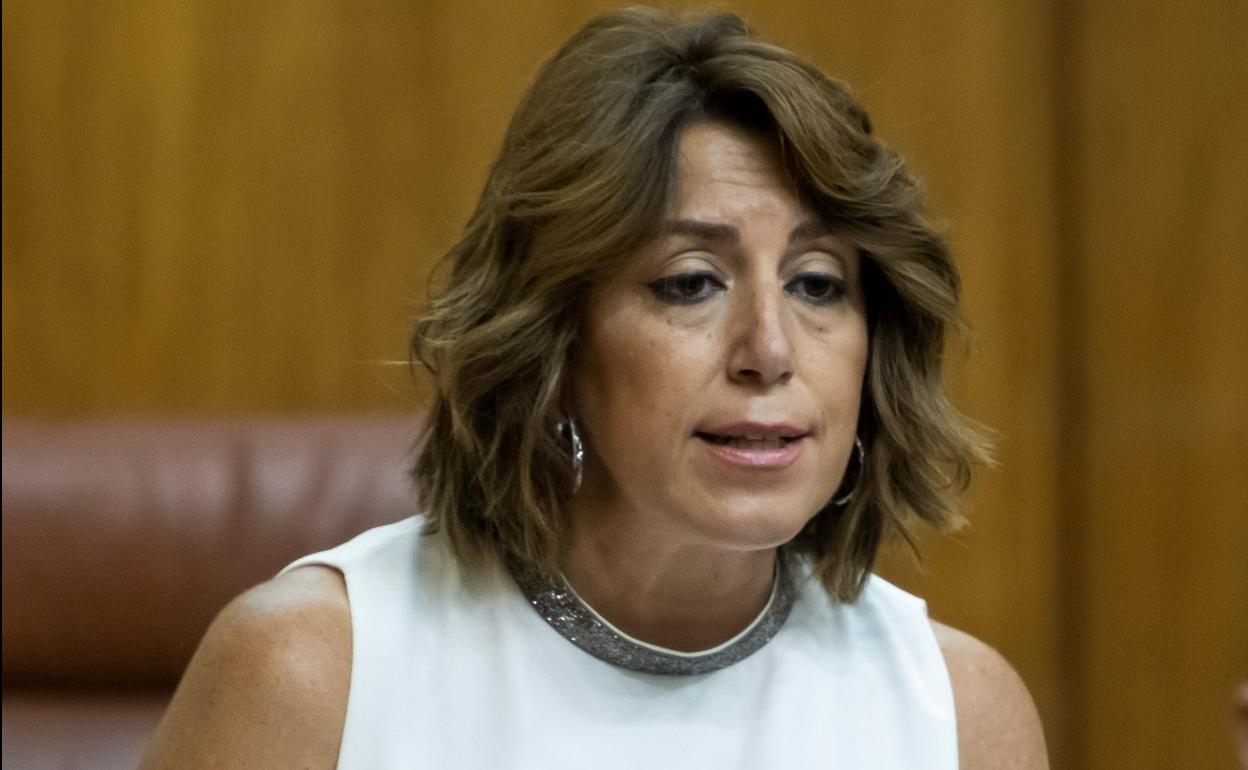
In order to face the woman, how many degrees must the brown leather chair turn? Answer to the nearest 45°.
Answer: approximately 45° to its left

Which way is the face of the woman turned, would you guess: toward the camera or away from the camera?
toward the camera

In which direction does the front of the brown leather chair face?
toward the camera
